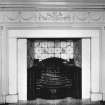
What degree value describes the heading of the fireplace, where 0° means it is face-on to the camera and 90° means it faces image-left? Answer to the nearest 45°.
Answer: approximately 0°
